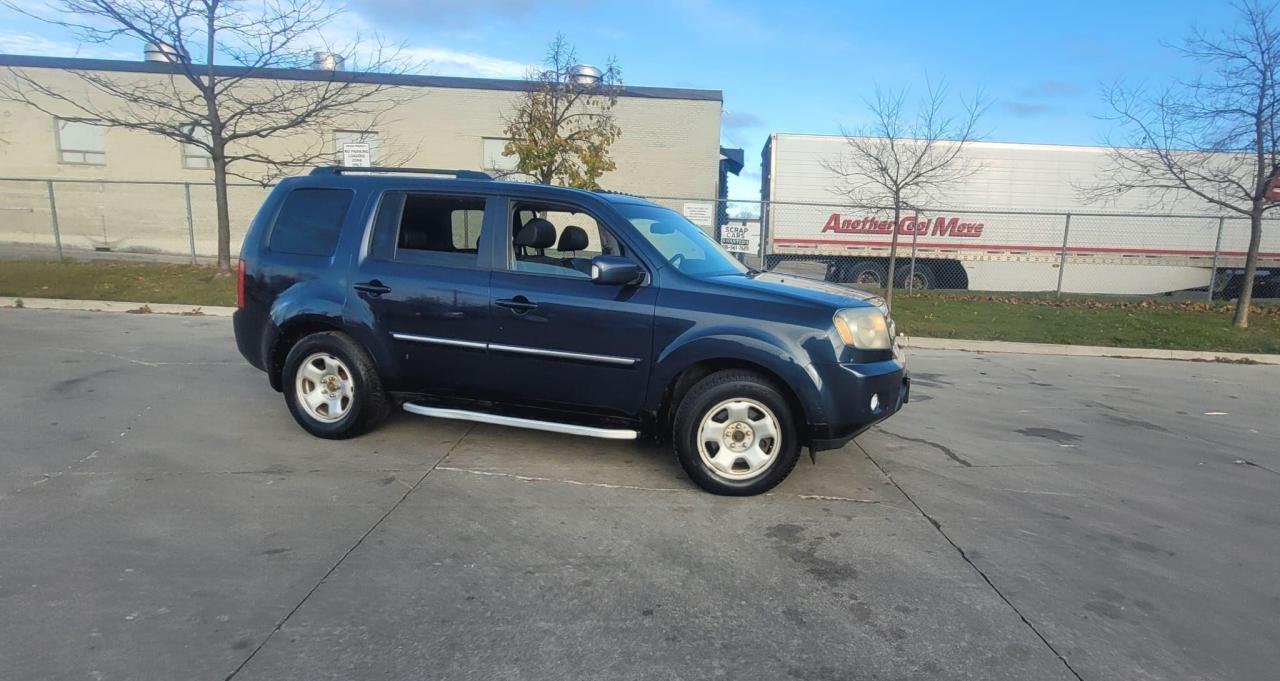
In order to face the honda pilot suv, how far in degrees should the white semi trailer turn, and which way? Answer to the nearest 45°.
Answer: approximately 90° to its right

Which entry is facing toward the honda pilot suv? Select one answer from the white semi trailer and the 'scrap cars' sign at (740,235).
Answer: the 'scrap cars' sign

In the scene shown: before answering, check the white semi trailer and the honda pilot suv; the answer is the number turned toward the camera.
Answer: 0

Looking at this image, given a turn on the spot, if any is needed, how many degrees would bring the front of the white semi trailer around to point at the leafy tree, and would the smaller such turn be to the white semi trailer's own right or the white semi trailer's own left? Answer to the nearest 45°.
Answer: approximately 135° to the white semi trailer's own right

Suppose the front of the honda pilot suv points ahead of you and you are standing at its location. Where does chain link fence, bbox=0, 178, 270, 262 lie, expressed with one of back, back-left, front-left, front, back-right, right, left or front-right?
back-left

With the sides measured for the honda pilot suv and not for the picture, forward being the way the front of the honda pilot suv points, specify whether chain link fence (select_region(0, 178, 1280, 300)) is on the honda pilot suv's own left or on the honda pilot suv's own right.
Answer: on the honda pilot suv's own left

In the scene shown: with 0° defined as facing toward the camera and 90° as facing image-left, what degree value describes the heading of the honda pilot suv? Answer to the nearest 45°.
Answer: approximately 270°

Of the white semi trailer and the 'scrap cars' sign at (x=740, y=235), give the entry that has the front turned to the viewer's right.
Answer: the white semi trailer

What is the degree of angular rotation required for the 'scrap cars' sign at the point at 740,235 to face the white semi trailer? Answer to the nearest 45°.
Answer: approximately 135° to its left

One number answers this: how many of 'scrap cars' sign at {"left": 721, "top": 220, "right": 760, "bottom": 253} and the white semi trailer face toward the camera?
1

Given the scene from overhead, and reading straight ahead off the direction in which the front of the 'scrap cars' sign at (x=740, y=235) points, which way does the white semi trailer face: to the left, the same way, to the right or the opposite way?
to the left

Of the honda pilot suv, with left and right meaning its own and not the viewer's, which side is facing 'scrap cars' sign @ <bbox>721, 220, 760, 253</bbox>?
left

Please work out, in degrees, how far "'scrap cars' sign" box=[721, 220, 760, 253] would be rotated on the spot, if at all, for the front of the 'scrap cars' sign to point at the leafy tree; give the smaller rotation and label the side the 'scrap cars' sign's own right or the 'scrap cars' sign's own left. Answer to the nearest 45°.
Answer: approximately 45° to the 'scrap cars' sign's own right

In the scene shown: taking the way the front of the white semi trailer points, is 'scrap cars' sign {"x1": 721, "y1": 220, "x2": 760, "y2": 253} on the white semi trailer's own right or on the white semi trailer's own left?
on the white semi trailer's own right

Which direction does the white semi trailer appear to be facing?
to the viewer's right

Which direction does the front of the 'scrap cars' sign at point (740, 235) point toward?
toward the camera
